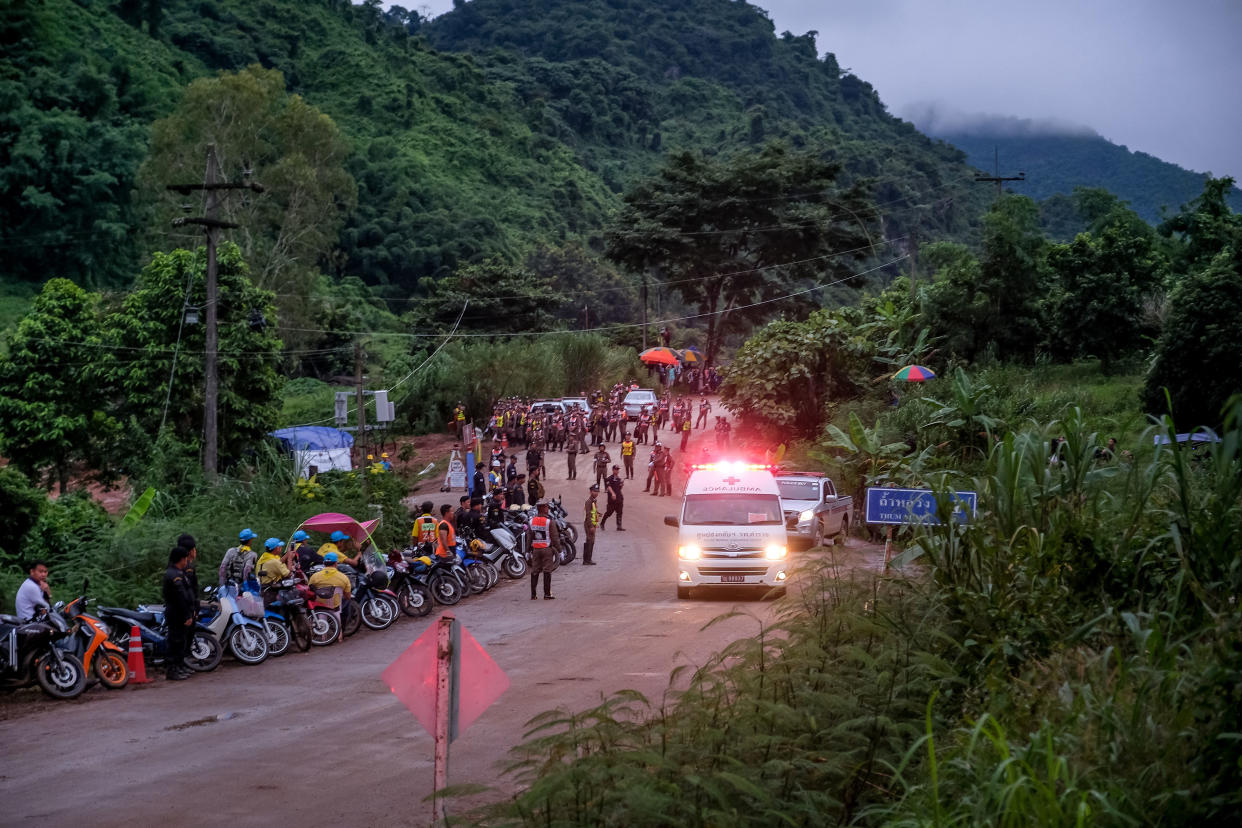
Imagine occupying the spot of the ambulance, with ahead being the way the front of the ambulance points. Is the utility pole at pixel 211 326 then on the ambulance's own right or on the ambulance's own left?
on the ambulance's own right

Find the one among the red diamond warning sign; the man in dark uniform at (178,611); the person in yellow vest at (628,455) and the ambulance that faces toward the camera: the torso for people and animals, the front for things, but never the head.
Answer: the ambulance

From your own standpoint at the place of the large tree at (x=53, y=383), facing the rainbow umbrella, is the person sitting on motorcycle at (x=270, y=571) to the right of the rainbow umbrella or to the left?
right

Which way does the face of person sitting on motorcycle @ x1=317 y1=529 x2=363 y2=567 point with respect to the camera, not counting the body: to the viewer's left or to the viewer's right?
to the viewer's right

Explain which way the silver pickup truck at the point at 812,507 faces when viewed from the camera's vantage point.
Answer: facing the viewer and to the left of the viewer

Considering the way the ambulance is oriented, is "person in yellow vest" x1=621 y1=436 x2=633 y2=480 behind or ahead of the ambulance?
behind

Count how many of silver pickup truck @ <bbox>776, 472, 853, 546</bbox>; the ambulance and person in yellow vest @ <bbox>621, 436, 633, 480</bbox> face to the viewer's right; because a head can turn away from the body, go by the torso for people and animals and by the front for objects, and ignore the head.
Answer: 0

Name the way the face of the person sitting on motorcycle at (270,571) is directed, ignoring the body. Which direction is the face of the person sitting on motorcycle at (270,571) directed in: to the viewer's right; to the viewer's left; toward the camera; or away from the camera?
to the viewer's right
